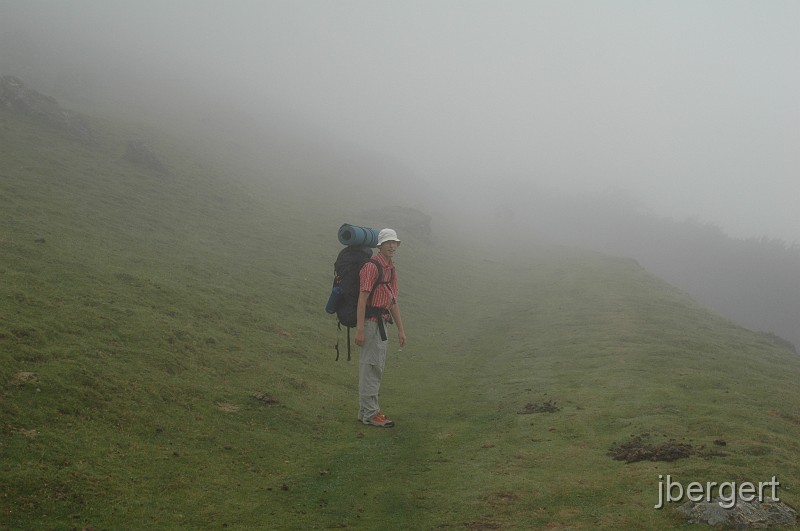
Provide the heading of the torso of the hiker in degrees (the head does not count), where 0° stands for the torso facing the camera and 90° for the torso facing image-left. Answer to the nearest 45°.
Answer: approximately 315°

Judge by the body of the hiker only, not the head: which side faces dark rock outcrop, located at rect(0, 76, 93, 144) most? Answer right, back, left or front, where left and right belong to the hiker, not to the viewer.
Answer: back
